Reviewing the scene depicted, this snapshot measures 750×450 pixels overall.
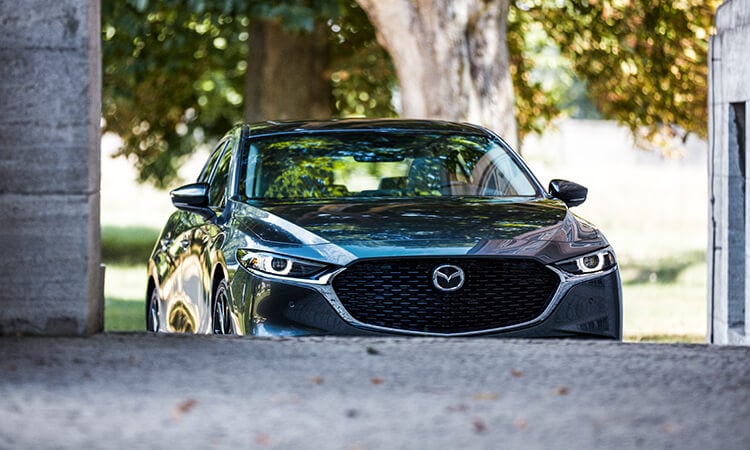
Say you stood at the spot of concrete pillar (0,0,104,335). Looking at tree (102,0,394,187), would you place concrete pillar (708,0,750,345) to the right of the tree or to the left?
right

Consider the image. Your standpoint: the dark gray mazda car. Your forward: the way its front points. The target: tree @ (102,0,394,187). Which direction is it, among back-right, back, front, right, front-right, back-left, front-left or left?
back

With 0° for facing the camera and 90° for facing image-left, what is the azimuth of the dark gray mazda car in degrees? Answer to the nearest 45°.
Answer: approximately 0°

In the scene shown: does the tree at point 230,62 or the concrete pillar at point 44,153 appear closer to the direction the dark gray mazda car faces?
the concrete pillar
